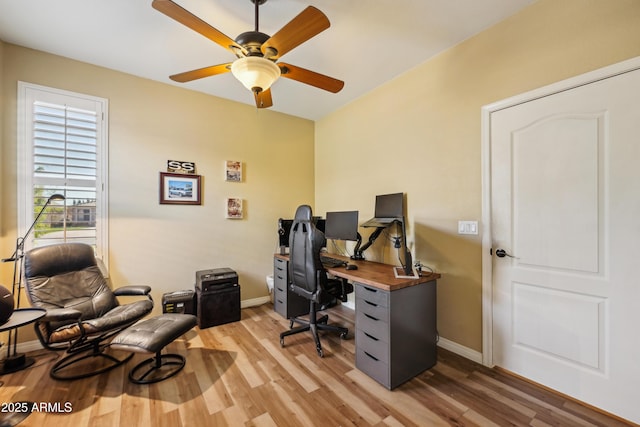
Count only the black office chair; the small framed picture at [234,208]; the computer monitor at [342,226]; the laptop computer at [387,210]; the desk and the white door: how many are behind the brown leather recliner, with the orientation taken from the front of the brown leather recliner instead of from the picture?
0

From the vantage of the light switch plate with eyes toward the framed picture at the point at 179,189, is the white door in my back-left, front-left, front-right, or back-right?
back-left

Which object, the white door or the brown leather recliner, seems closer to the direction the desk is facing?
the brown leather recliner

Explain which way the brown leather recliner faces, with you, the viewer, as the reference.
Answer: facing the viewer and to the right of the viewer

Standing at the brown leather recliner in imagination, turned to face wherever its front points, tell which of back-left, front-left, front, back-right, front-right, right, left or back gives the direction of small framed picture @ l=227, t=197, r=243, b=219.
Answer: front-left

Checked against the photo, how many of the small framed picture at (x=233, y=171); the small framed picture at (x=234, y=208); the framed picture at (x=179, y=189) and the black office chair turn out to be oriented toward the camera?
3

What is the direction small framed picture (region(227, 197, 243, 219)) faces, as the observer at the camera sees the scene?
facing the viewer

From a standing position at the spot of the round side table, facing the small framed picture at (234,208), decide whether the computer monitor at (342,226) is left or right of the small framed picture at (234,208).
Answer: right

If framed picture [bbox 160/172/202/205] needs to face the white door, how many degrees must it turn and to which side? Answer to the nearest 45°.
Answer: approximately 45° to its left

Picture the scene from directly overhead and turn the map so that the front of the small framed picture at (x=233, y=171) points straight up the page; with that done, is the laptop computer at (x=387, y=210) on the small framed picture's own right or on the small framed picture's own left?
on the small framed picture's own left

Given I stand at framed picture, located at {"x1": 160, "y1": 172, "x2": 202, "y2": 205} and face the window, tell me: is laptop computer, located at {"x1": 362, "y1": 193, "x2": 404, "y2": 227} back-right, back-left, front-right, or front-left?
back-left

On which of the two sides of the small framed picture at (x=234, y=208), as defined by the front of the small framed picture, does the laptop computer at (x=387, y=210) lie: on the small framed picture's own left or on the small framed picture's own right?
on the small framed picture's own left

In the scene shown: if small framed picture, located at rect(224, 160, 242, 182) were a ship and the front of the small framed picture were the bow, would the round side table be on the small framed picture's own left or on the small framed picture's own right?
on the small framed picture's own right

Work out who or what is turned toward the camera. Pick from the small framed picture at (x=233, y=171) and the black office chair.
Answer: the small framed picture

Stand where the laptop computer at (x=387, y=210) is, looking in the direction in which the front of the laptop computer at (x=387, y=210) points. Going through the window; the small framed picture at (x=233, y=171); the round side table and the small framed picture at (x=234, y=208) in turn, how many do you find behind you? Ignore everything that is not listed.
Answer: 0

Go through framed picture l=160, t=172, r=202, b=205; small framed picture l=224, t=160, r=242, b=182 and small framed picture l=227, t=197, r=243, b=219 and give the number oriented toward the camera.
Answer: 3

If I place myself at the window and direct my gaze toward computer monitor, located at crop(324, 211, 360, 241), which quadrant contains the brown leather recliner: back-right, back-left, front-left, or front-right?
front-right

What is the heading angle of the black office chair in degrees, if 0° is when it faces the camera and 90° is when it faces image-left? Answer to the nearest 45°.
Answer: approximately 225°

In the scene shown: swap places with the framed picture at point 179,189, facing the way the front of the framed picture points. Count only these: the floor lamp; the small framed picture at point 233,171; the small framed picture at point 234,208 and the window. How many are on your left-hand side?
2

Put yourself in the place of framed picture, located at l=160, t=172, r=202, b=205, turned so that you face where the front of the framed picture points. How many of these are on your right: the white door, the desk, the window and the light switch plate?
1

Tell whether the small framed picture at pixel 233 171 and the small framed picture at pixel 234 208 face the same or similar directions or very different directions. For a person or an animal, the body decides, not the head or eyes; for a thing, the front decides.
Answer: same or similar directions
